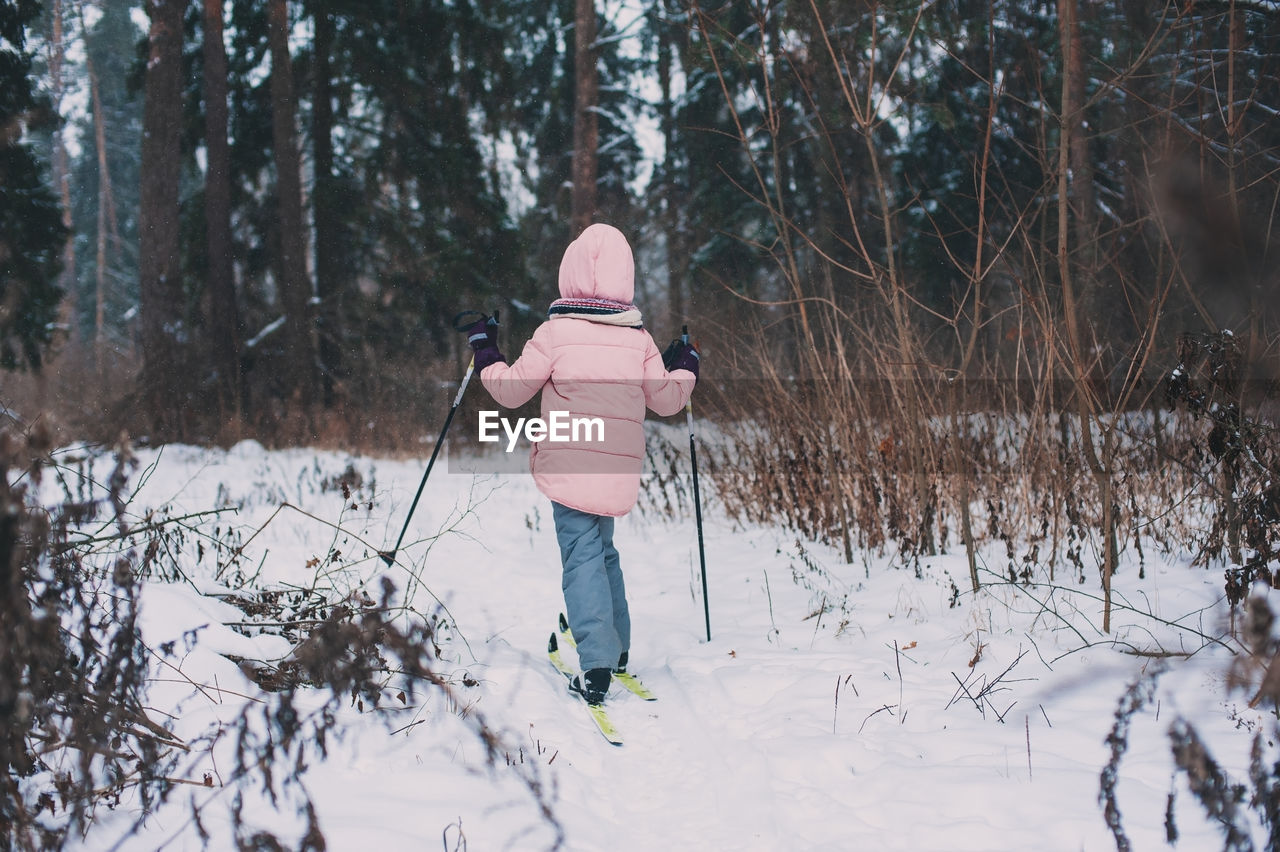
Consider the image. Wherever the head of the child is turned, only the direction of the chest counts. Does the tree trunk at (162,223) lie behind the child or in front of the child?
in front

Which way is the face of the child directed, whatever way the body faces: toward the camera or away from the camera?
away from the camera

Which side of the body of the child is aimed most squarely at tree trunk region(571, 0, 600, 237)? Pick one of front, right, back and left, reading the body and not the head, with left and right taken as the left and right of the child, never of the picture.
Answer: front

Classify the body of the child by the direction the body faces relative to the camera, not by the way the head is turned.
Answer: away from the camera

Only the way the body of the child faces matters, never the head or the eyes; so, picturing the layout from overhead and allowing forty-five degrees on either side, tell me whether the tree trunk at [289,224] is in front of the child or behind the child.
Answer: in front
